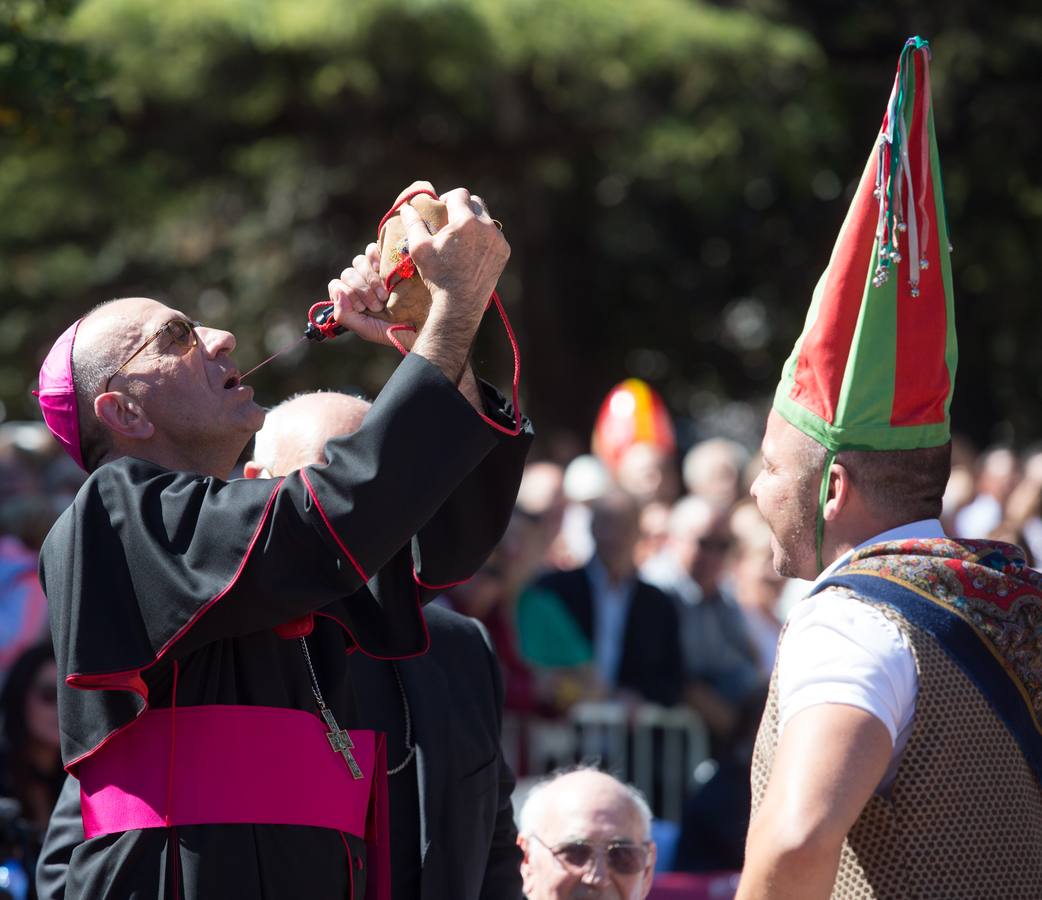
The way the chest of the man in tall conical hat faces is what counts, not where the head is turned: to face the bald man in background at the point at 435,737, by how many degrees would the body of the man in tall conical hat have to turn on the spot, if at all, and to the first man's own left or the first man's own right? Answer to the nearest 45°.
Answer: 0° — they already face them

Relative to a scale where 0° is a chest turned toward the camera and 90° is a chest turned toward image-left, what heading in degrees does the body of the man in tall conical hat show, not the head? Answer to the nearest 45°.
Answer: approximately 135°

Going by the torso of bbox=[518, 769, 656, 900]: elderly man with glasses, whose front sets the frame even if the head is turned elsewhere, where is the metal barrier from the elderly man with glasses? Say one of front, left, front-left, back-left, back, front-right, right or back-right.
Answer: back

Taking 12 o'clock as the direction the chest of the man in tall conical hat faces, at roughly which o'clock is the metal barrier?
The metal barrier is roughly at 1 o'clock from the man in tall conical hat.

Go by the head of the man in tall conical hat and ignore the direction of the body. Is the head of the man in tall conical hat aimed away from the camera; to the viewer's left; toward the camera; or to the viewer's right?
to the viewer's left

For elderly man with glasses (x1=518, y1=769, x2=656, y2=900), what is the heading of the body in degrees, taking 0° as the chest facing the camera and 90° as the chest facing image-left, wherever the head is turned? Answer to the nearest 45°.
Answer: approximately 0°

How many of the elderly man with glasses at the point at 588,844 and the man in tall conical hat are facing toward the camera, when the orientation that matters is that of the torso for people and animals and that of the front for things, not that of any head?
1

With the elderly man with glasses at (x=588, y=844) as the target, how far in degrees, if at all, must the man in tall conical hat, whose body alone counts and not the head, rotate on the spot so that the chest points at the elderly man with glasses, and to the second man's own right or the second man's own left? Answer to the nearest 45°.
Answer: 0° — they already face them
